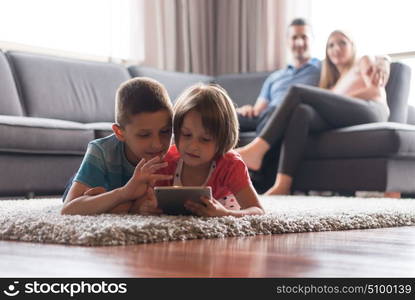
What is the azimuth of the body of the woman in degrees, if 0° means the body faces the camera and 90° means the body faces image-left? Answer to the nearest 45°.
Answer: approximately 45°

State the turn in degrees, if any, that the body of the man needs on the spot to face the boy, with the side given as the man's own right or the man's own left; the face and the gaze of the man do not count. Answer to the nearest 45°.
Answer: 0° — they already face them

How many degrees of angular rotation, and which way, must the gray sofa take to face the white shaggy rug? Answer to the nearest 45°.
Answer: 0° — it already faces it

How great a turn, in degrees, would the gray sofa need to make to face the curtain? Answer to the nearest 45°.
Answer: approximately 180°

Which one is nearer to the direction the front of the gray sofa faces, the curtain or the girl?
the girl

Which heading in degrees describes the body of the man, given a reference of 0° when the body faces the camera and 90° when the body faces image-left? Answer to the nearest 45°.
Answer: approximately 0°

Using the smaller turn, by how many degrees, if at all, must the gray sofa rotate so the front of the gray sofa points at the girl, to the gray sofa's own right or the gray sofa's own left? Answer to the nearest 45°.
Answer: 0° — it already faces them

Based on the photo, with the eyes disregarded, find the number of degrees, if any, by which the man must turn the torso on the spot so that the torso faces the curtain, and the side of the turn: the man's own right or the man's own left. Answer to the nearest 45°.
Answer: approximately 135° to the man's own right
